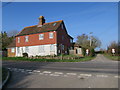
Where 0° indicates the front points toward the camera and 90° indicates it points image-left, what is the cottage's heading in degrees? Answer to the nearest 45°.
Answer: approximately 45°
